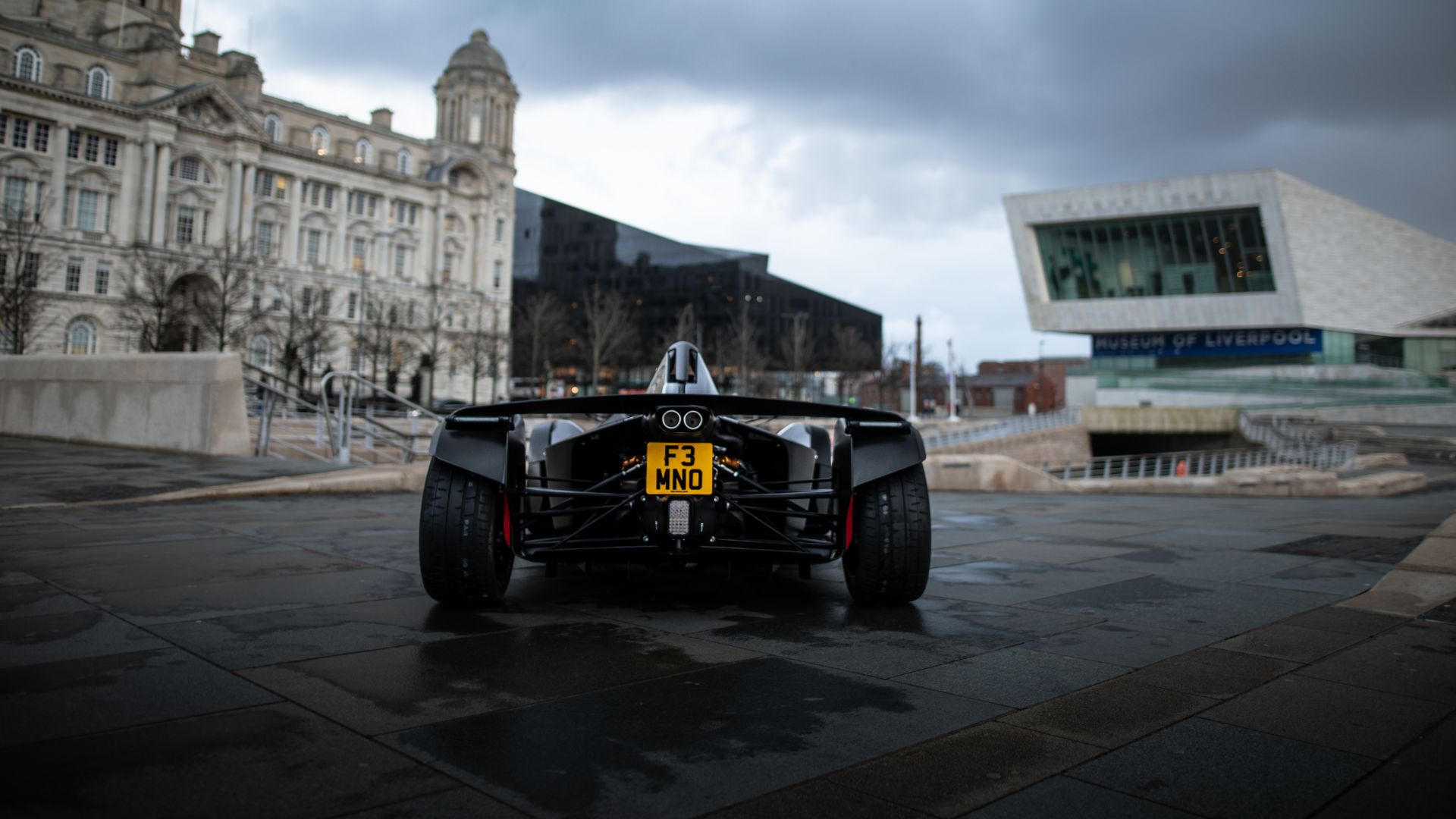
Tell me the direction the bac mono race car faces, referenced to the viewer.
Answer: facing away from the viewer

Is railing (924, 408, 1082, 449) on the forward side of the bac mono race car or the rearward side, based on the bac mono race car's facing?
on the forward side

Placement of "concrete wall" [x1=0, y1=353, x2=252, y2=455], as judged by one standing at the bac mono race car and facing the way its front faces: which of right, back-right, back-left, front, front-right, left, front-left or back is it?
front-left

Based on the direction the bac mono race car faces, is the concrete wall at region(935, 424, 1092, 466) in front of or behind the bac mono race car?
in front
